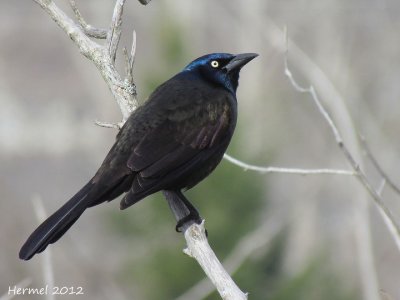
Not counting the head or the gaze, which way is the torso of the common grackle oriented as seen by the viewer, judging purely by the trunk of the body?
to the viewer's right
